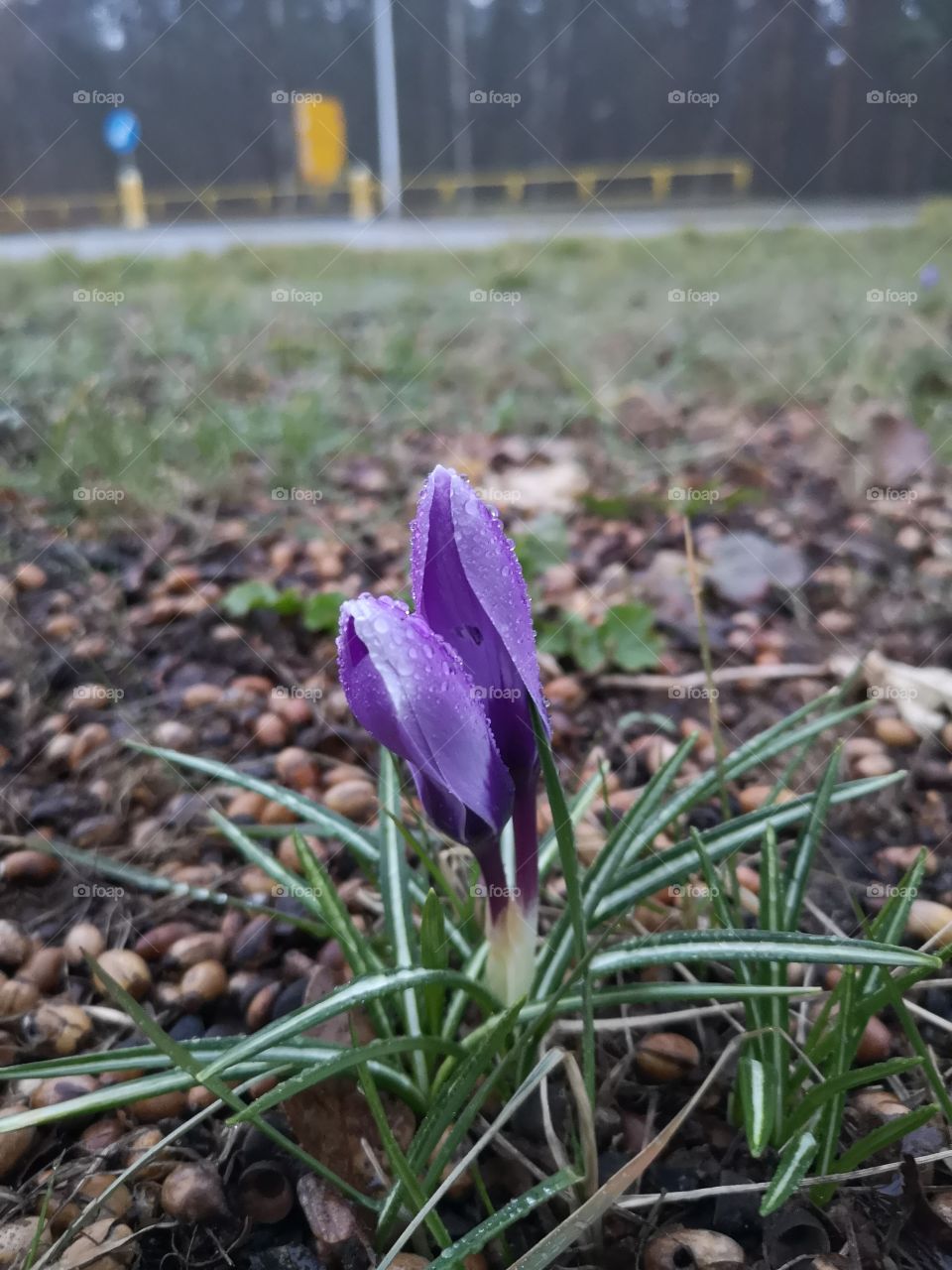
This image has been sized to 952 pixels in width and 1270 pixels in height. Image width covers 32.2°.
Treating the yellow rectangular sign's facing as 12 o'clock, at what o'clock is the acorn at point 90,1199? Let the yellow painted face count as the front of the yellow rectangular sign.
The acorn is roughly at 12 o'clock from the yellow rectangular sign.

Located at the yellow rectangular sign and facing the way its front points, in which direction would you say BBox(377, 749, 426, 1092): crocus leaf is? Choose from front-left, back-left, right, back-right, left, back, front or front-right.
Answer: front

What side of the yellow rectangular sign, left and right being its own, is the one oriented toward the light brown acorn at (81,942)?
front

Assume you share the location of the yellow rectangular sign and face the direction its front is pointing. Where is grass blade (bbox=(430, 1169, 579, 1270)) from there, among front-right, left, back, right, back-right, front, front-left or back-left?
front

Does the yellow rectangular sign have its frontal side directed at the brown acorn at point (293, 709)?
yes

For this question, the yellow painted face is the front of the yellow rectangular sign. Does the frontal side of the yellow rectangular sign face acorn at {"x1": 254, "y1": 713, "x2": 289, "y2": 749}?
yes

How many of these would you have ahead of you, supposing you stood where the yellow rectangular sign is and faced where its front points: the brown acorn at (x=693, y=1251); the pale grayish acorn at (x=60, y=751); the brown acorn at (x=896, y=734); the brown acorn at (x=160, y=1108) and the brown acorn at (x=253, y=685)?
5

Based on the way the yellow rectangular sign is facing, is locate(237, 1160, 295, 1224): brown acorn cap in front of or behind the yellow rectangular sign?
in front

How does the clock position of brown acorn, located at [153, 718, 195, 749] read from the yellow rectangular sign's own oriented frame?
The brown acorn is roughly at 12 o'clock from the yellow rectangular sign.

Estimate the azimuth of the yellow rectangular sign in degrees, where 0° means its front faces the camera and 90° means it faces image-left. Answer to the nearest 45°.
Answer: approximately 0°

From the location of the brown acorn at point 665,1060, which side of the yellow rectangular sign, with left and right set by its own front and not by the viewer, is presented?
front

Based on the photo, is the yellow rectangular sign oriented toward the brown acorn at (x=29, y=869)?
yes

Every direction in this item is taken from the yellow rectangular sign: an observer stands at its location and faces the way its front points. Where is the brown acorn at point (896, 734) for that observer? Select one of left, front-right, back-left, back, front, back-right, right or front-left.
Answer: front

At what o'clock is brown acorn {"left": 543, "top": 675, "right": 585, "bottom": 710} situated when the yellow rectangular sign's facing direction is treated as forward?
The brown acorn is roughly at 12 o'clock from the yellow rectangular sign.

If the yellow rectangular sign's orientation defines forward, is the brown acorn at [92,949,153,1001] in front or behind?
in front

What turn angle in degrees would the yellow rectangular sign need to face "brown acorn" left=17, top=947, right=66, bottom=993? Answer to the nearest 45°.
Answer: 0° — it already faces it

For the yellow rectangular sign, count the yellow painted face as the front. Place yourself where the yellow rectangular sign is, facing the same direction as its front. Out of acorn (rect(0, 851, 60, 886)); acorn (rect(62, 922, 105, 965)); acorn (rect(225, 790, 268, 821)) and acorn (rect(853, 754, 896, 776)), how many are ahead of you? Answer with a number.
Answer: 4

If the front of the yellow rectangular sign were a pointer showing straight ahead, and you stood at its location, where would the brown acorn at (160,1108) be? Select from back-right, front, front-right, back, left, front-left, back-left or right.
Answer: front
